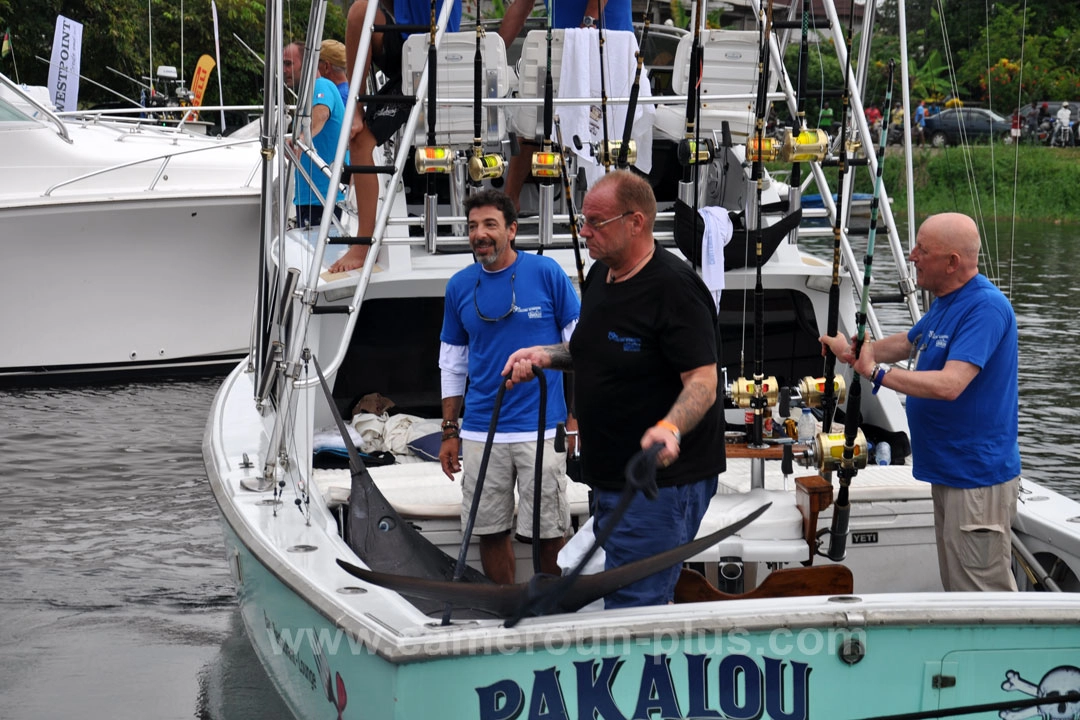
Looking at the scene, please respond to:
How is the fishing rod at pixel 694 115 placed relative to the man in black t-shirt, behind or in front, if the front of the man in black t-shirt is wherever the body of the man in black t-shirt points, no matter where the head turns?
behind

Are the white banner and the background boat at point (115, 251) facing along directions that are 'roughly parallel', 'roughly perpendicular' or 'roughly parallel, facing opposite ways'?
roughly perpendicular
